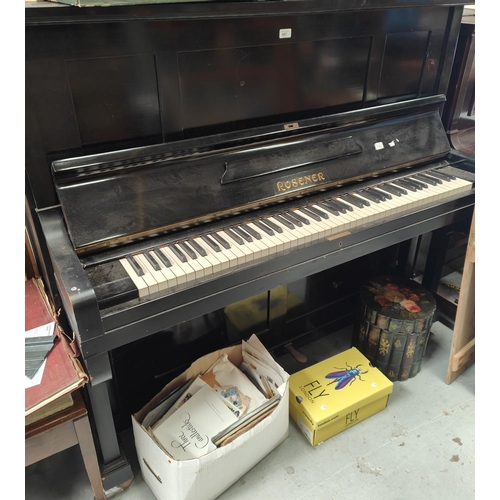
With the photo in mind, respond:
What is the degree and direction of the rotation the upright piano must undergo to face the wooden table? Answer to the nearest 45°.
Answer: approximately 90° to its right

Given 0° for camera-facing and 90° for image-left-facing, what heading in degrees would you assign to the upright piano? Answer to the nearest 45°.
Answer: approximately 315°

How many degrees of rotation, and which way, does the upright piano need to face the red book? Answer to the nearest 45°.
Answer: approximately 90° to its right

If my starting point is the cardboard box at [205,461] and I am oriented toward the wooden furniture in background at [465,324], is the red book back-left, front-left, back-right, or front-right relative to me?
back-left
